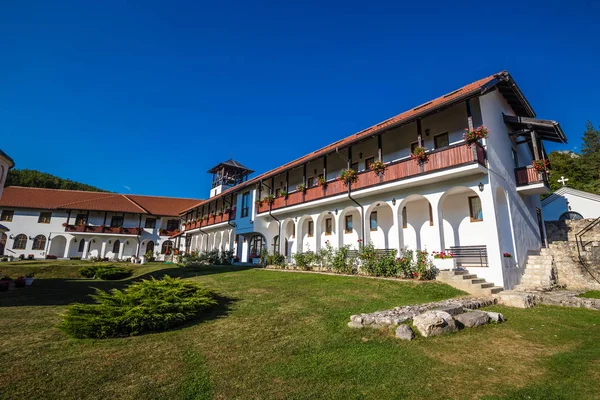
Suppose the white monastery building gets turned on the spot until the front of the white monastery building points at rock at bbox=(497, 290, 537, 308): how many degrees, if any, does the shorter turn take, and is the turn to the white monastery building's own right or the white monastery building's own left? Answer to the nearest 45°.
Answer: approximately 45° to the white monastery building's own left

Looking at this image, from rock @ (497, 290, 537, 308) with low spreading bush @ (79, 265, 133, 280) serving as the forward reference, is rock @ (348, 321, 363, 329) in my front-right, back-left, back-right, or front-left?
front-left

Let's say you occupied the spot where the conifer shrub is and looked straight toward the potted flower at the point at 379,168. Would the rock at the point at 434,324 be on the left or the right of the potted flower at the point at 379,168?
right

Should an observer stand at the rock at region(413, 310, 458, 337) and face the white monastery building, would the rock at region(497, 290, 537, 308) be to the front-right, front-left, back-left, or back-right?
front-right

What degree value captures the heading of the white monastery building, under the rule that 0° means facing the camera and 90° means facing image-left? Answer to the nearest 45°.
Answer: approximately 45°
